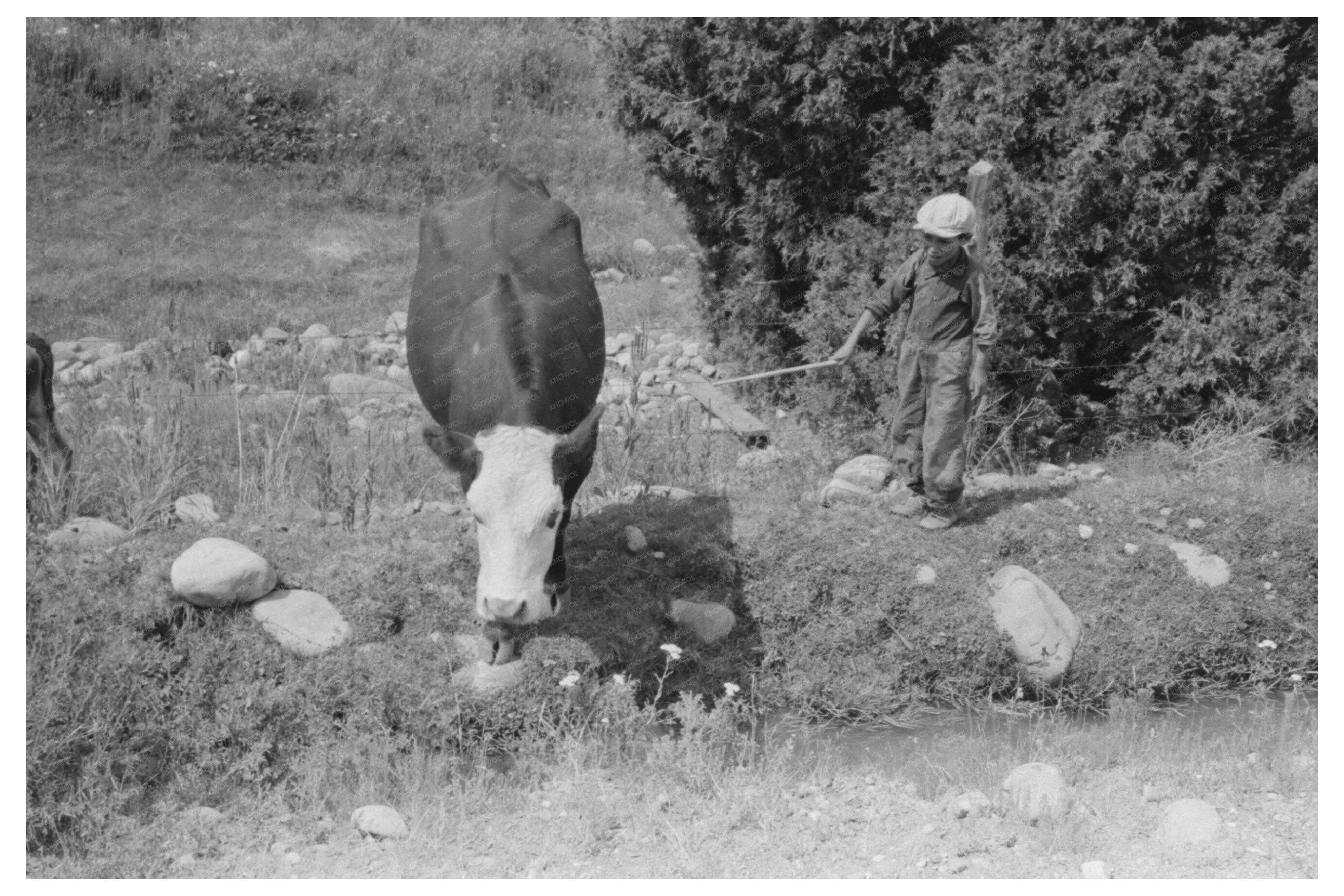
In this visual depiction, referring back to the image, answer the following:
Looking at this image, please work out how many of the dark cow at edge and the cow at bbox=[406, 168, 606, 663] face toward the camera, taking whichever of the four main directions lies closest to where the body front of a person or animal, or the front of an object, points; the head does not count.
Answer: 1

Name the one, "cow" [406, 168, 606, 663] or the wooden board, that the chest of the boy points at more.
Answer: the cow

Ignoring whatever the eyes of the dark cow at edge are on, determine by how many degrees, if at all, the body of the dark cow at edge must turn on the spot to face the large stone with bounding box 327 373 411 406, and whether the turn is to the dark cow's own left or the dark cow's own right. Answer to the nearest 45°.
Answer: approximately 135° to the dark cow's own right

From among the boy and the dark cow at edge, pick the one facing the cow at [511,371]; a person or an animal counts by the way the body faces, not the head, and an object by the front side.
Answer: the boy

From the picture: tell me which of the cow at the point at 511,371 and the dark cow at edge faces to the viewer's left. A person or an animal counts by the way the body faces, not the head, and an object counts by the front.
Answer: the dark cow at edge

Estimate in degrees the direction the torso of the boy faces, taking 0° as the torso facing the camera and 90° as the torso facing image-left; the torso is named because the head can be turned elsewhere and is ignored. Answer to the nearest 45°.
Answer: approximately 45°

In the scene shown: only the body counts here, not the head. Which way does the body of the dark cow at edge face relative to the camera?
to the viewer's left

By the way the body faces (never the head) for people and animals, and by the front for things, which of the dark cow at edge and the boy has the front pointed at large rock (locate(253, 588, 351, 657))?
the boy

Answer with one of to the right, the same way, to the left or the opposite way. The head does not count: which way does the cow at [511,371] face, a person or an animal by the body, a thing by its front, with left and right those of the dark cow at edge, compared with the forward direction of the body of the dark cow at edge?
to the left
